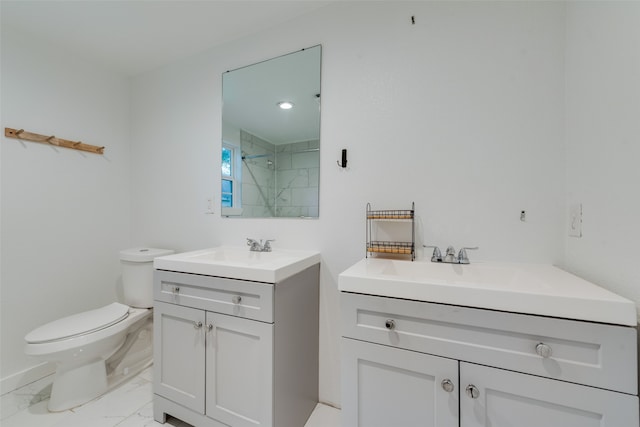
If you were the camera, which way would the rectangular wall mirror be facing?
facing the viewer and to the left of the viewer

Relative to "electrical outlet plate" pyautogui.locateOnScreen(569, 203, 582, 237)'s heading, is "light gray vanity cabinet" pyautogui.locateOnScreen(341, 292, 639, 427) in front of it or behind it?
in front

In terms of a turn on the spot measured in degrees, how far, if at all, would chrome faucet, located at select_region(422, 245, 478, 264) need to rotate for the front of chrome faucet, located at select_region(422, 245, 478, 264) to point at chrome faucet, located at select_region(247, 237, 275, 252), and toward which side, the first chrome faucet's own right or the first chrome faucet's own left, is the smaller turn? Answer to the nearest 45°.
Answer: approximately 90° to the first chrome faucet's own right

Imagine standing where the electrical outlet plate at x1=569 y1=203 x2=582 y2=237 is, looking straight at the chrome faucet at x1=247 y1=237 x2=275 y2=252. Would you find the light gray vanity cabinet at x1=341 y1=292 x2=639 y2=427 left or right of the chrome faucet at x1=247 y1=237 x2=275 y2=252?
left

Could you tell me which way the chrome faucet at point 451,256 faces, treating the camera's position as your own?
facing the viewer

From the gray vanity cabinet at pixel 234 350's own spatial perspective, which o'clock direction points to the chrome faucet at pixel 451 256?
The chrome faucet is roughly at 8 o'clock from the gray vanity cabinet.

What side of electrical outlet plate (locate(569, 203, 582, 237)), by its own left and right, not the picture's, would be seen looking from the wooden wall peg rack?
front

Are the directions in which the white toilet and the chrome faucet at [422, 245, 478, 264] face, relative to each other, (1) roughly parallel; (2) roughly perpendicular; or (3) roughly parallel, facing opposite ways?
roughly parallel

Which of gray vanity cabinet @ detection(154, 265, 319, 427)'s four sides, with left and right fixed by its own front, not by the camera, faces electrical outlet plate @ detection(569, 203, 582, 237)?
left

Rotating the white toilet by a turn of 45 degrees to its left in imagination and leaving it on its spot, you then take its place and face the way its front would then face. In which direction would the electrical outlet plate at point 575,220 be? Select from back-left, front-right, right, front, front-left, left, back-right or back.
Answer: front-left

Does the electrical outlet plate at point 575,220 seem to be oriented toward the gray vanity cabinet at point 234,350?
yes

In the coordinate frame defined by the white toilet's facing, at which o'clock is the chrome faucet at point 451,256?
The chrome faucet is roughly at 9 o'clock from the white toilet.
